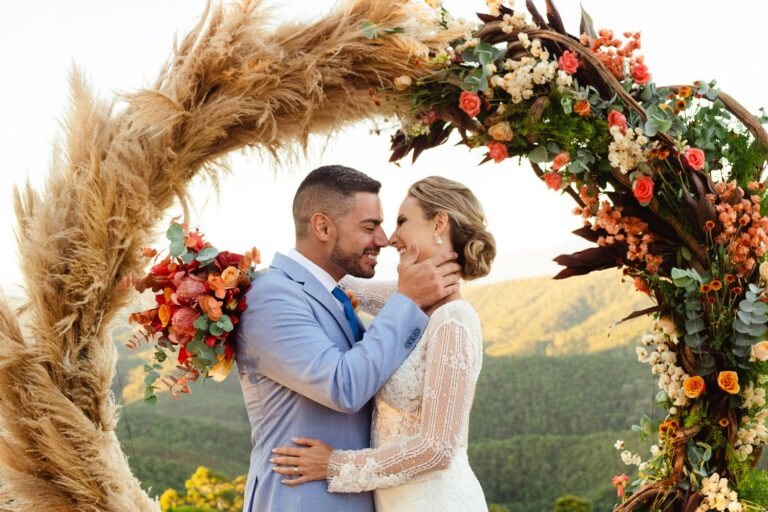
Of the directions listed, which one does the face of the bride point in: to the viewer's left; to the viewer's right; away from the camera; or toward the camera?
to the viewer's left

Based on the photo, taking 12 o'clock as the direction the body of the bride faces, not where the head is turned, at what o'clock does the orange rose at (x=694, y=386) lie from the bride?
The orange rose is roughly at 6 o'clock from the bride.

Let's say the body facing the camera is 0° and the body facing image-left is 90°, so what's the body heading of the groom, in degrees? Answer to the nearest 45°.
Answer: approximately 270°

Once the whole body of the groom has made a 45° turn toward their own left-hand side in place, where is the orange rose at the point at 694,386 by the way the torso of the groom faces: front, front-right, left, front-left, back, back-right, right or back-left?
front-right

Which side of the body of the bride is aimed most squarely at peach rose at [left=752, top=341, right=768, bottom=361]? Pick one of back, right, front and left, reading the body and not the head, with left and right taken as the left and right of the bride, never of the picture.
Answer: back

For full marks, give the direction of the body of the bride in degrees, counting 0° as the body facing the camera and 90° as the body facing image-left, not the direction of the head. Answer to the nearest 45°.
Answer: approximately 90°

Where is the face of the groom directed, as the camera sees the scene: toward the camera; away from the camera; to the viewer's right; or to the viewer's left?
to the viewer's right

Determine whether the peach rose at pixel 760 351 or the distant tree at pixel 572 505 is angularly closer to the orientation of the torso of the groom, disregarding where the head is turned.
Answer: the peach rose

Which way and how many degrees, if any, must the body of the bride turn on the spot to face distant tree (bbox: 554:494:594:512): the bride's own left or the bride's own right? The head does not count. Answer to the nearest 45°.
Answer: approximately 90° to the bride's own right

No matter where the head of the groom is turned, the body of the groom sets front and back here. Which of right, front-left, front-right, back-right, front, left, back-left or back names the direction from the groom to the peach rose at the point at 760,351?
front

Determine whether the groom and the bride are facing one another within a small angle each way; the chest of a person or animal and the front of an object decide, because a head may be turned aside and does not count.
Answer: yes

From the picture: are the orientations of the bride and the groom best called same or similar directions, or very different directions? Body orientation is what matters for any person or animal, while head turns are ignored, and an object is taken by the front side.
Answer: very different directions
